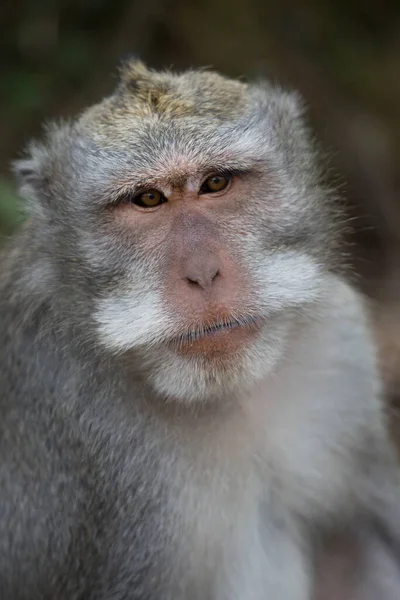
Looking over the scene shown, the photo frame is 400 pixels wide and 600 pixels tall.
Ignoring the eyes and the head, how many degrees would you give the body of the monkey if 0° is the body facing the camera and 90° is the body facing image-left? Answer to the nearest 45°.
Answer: approximately 315°
